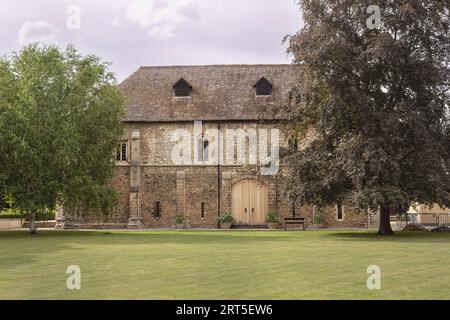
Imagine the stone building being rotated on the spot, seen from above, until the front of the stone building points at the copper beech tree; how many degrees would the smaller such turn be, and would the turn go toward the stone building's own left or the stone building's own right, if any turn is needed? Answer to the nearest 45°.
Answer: approximately 45° to the stone building's own left

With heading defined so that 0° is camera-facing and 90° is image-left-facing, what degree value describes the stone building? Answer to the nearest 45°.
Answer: approximately 0°

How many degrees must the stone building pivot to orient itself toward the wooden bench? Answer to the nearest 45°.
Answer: approximately 90° to its left

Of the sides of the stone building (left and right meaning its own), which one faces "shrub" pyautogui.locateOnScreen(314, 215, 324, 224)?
left

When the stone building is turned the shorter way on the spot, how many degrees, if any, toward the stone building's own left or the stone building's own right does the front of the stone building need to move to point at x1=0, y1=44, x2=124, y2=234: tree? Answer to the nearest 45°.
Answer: approximately 45° to the stone building's own right

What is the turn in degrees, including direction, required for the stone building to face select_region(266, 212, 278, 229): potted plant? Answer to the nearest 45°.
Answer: approximately 90° to its left
